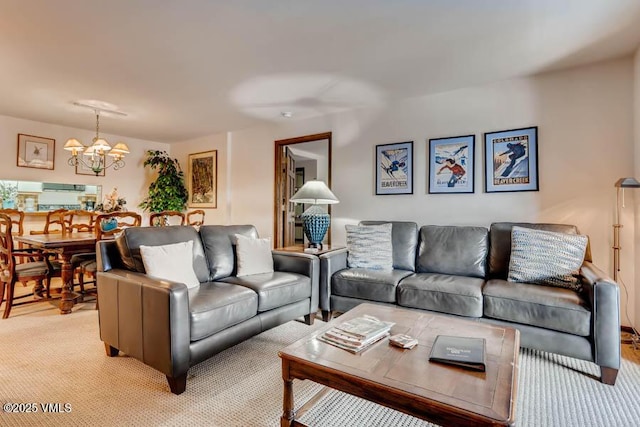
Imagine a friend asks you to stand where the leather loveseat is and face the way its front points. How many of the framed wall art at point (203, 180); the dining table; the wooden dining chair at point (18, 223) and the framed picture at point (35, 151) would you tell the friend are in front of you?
0

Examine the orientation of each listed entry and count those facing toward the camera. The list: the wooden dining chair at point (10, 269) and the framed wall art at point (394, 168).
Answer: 1

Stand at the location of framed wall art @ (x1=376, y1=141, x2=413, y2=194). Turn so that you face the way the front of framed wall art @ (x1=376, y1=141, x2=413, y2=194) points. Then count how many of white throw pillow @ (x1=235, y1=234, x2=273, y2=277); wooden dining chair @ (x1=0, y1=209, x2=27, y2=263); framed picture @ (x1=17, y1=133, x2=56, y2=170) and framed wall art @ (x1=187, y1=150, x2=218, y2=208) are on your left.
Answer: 0

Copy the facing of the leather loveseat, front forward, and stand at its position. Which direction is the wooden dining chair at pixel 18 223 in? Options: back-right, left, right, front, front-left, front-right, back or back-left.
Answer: back

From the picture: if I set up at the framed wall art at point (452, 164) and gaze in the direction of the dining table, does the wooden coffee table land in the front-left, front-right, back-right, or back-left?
front-left

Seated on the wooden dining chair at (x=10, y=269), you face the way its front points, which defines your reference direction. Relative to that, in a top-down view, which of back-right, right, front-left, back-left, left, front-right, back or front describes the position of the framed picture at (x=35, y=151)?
front-left

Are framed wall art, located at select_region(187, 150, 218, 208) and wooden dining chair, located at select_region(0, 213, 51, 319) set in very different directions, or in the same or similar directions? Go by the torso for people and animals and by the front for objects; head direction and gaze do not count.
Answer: very different directions

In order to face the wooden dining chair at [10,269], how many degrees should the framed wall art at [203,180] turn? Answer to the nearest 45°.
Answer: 0° — it already faces it

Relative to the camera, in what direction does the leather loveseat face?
facing the viewer and to the right of the viewer

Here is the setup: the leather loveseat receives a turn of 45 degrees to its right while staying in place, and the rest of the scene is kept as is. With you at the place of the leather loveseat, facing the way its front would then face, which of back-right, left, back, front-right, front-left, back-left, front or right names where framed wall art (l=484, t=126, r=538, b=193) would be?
left

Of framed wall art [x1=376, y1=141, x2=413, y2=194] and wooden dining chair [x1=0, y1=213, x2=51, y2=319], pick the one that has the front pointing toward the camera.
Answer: the framed wall art

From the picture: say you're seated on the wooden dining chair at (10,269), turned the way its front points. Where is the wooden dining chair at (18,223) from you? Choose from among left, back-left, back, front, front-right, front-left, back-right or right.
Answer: front-left

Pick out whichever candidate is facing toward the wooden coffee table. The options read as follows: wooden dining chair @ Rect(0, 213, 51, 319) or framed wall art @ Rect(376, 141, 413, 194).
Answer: the framed wall art

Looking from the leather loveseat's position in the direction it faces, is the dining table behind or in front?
behind

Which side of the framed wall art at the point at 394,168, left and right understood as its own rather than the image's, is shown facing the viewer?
front

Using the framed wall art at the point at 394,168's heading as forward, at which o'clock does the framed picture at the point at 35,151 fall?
The framed picture is roughly at 3 o'clock from the framed wall art.
